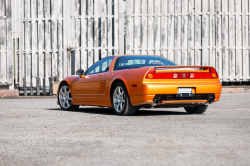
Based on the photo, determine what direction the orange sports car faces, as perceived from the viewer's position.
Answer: facing away from the viewer and to the left of the viewer
